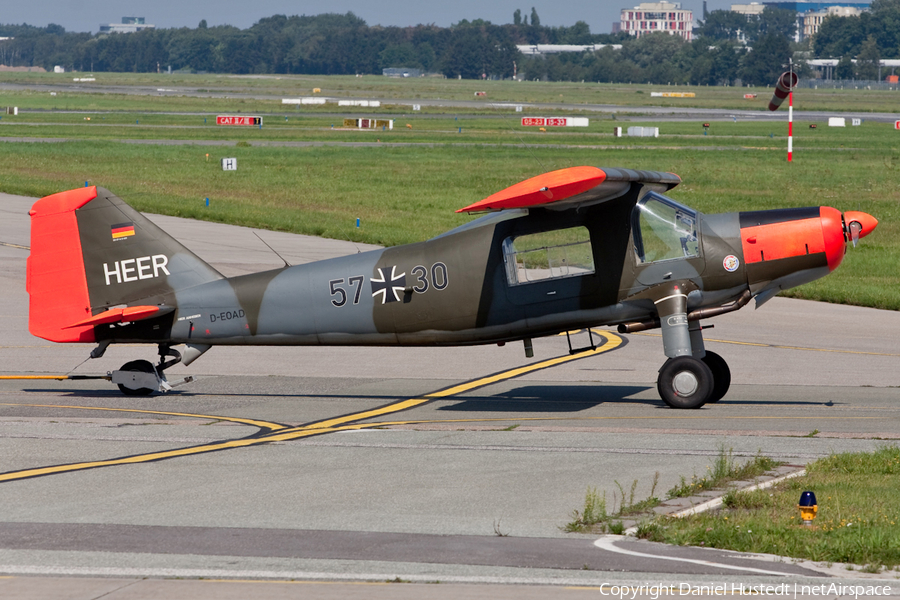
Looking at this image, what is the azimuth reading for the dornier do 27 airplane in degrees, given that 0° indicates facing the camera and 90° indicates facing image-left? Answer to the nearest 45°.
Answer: approximately 270°

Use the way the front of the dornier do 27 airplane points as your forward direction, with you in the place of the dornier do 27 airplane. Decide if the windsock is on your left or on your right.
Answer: on your left
